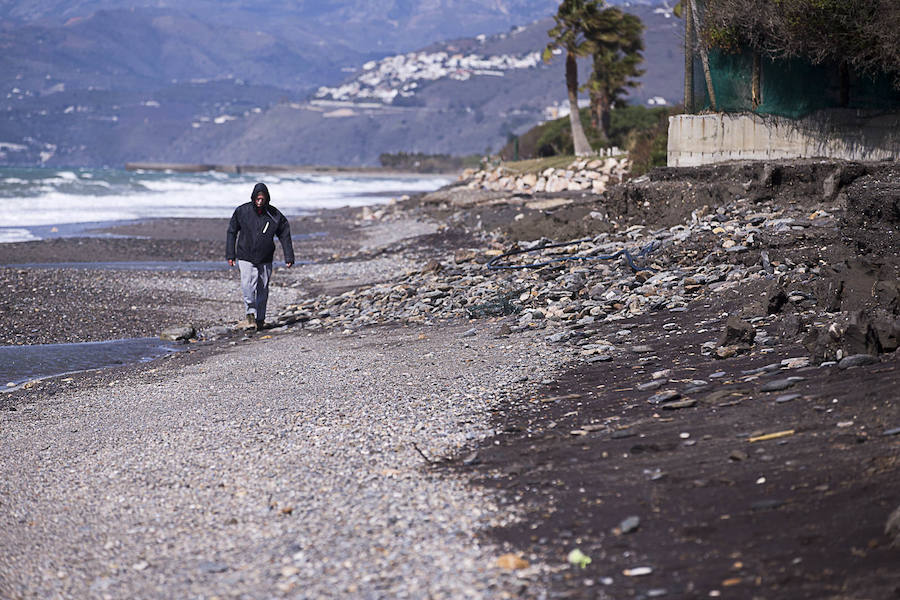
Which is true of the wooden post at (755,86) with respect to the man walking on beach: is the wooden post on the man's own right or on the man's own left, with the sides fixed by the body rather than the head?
on the man's own left

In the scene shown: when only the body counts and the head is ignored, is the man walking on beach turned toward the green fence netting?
no

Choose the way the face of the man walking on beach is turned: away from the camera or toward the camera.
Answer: toward the camera

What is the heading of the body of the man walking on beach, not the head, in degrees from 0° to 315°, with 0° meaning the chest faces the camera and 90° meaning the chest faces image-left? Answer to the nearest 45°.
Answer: approximately 0°

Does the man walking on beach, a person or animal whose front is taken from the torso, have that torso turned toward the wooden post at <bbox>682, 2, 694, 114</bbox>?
no

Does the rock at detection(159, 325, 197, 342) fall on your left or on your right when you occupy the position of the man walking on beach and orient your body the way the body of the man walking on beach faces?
on your right

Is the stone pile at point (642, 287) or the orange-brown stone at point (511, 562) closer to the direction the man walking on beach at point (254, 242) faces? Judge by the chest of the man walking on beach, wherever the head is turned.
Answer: the orange-brown stone

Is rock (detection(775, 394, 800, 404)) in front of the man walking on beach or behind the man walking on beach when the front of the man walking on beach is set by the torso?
in front

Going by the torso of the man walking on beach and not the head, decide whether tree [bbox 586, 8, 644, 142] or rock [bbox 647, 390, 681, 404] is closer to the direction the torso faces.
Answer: the rock

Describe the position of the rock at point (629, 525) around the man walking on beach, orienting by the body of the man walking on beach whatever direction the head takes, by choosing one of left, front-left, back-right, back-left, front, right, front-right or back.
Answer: front

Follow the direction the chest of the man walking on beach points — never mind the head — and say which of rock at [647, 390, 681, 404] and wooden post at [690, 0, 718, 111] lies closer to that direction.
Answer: the rock

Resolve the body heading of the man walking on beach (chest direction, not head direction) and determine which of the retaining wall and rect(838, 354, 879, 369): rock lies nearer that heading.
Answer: the rock

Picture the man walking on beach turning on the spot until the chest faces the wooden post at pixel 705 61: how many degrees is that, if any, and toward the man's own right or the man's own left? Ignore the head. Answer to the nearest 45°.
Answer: approximately 135° to the man's own left
